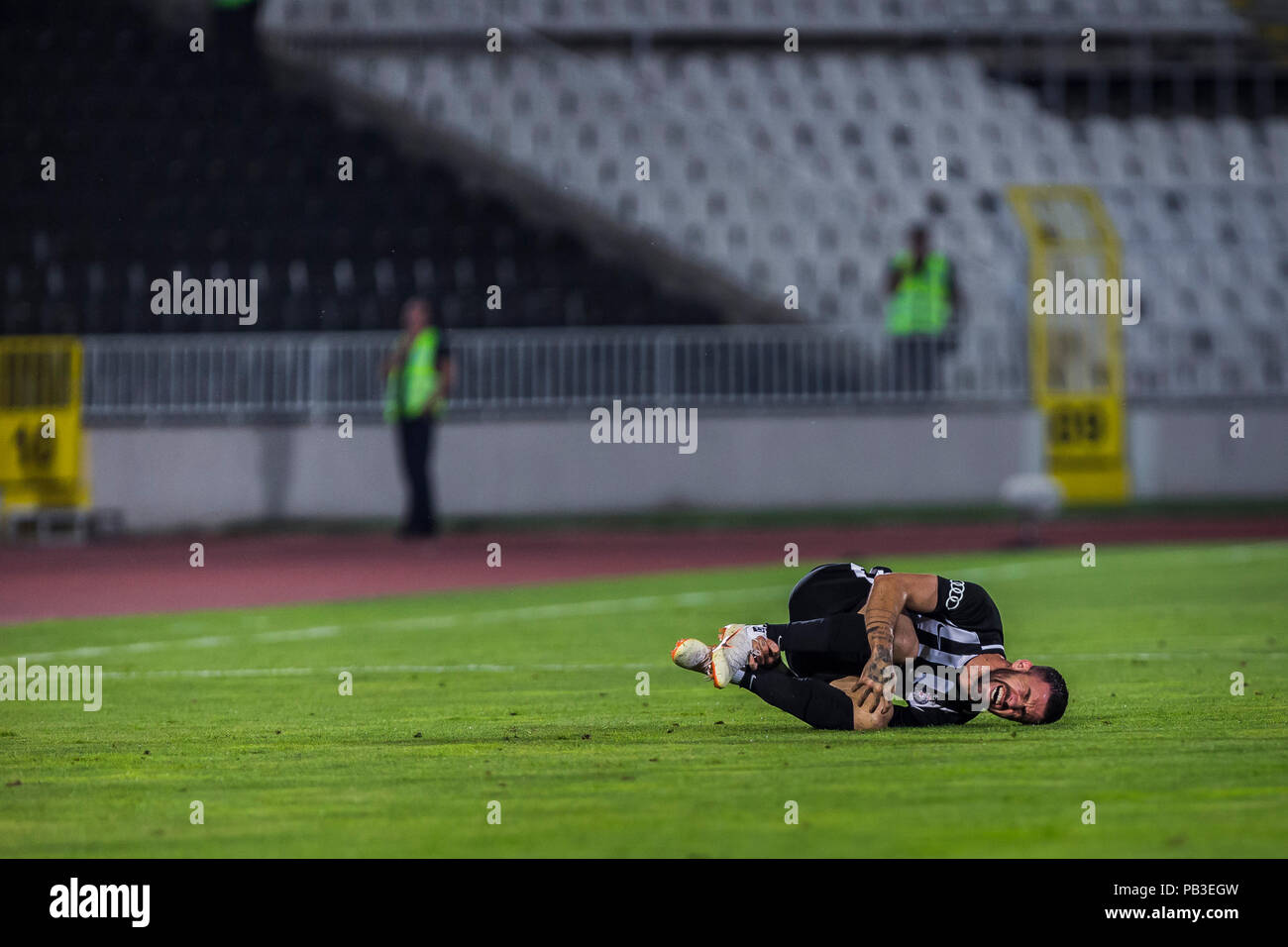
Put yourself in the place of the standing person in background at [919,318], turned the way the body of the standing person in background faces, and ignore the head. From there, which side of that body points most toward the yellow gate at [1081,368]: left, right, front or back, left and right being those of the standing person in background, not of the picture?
left

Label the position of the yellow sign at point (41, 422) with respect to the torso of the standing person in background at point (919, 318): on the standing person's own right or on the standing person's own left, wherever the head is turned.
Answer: on the standing person's own right

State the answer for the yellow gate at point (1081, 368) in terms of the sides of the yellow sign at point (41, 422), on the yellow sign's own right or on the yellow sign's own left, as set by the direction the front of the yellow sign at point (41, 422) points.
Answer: on the yellow sign's own left

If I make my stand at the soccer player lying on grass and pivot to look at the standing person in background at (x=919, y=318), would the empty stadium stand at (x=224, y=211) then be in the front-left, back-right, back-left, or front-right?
front-left

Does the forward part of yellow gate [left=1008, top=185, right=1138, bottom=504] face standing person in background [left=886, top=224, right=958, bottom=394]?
no

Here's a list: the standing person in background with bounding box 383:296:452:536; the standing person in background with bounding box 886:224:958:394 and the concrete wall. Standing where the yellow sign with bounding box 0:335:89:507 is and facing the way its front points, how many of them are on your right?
0

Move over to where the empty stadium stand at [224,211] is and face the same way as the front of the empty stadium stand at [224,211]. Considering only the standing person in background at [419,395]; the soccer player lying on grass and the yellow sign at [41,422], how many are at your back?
0

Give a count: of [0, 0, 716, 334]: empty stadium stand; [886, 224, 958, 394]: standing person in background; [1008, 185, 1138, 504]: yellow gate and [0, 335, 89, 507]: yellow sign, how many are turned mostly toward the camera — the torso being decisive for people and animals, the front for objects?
4

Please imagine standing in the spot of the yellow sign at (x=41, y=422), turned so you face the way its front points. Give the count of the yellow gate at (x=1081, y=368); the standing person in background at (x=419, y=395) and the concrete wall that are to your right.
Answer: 0

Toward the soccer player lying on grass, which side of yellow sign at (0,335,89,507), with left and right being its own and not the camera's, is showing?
front

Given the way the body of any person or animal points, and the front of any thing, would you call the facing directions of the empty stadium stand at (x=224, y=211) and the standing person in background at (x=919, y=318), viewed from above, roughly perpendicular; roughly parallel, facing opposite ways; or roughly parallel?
roughly parallel

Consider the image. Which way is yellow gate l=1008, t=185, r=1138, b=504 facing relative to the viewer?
toward the camera

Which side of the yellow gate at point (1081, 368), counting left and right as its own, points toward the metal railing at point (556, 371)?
right

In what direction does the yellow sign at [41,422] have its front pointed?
toward the camera
